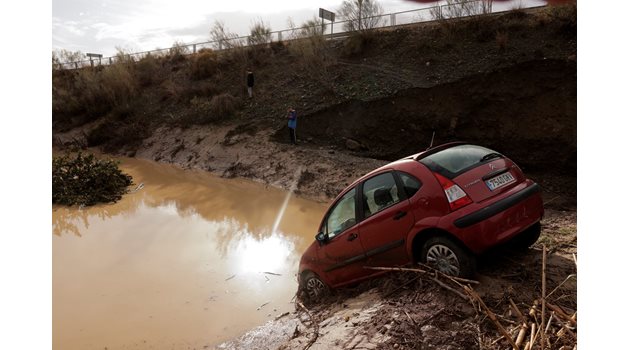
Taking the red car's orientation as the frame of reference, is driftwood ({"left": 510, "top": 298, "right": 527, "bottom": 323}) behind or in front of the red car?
behind

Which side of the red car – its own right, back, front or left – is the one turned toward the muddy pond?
front

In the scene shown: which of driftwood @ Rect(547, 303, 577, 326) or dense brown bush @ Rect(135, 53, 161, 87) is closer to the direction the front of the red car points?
the dense brown bush
